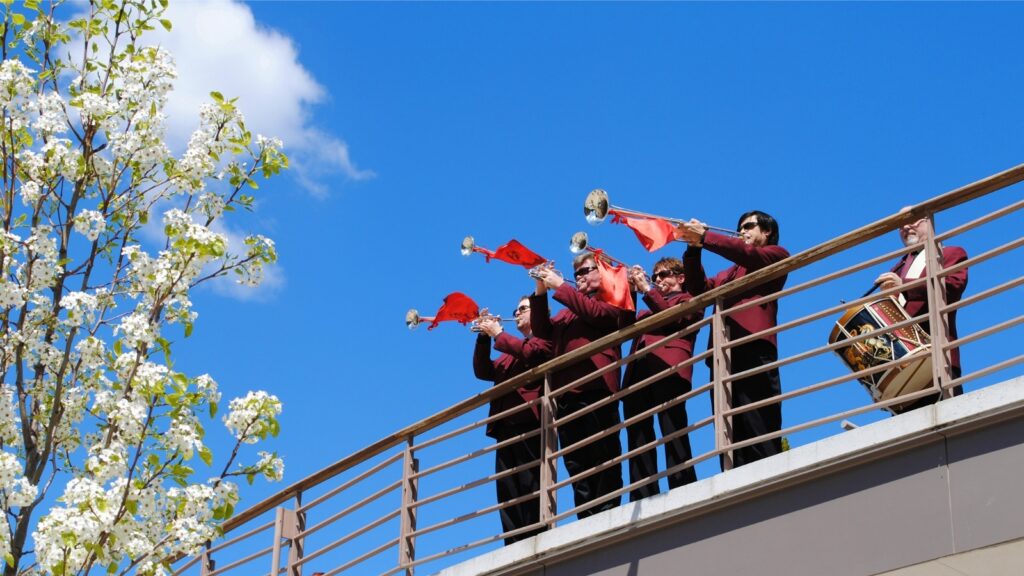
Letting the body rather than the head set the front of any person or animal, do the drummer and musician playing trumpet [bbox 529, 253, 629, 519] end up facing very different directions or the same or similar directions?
same or similar directions

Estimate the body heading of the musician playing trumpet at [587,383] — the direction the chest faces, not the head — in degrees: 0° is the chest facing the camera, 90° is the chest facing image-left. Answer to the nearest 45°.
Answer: approximately 45°

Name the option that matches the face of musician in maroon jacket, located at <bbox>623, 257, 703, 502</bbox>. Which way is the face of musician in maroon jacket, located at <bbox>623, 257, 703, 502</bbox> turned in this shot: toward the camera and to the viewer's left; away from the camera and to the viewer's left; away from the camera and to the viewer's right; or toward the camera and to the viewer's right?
toward the camera and to the viewer's left

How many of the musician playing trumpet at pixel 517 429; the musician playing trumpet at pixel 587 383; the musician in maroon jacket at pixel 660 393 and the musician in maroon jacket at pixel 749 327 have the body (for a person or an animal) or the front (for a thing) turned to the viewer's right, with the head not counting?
0

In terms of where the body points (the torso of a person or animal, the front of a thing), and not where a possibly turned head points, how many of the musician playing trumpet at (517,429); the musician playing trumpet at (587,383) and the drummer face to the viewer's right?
0

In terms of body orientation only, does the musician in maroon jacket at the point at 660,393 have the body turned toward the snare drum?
no

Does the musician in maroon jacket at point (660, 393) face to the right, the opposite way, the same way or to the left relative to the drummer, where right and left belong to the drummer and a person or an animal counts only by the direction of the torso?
the same way

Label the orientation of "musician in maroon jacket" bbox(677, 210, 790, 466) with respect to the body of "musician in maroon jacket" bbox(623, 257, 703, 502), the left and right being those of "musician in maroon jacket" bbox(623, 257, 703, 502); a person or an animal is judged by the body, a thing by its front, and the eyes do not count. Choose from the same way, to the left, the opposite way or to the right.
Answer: the same way

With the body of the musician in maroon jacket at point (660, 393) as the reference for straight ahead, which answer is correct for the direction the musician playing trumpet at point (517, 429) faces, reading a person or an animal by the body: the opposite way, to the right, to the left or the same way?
the same way

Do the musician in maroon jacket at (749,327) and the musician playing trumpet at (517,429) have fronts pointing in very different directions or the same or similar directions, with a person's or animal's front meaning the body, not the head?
same or similar directions

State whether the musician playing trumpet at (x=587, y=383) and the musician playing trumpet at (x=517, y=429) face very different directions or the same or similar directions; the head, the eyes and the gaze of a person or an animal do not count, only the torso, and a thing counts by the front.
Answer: same or similar directions

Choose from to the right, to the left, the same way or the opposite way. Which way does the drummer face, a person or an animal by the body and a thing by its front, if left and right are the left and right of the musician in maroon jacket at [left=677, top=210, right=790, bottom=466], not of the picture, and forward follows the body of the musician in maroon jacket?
the same way

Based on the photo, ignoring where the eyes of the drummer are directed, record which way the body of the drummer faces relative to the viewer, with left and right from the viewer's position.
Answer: facing the viewer and to the left of the viewer

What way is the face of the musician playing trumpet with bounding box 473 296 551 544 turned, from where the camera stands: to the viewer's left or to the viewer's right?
to the viewer's left

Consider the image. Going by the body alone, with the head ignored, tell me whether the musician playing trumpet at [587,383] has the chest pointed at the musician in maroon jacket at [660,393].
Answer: no
